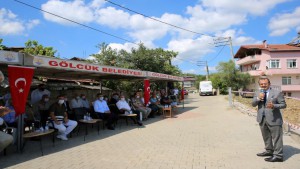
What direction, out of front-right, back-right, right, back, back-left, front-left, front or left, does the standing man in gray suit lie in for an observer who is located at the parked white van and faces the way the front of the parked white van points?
back

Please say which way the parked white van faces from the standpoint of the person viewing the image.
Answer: facing away from the viewer

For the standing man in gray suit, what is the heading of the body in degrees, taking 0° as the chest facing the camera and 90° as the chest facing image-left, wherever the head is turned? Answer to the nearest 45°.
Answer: approximately 45°

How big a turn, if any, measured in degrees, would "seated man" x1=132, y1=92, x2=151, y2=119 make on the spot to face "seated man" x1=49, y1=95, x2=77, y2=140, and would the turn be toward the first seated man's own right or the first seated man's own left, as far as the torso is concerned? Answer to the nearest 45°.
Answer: approximately 90° to the first seated man's own right

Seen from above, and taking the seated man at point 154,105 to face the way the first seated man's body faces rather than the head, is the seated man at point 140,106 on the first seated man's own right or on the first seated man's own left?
on the first seated man's own right

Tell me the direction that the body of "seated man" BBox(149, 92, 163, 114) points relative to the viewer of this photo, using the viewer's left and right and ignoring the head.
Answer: facing the viewer and to the right of the viewer

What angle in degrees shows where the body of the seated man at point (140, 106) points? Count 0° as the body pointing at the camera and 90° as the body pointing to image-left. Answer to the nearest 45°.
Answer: approximately 315°

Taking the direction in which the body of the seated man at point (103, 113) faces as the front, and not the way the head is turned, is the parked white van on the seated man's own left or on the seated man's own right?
on the seated man's own left

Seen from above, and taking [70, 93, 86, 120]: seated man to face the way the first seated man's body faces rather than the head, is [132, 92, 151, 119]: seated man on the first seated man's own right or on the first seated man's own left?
on the first seated man's own left

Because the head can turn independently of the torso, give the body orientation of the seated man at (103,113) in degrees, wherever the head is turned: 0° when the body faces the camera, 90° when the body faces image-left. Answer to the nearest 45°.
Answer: approximately 315°
